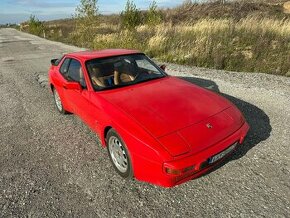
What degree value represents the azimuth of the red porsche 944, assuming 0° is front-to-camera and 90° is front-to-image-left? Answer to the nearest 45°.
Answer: approximately 315°

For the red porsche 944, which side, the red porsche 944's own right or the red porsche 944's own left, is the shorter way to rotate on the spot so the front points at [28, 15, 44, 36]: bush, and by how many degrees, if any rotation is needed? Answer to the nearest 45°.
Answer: approximately 180°

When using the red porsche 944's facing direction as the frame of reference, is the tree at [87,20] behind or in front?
behind

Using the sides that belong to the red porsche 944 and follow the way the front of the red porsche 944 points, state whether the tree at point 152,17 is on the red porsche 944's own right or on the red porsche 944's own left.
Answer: on the red porsche 944's own left

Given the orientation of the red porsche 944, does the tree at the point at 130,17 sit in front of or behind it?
behind
